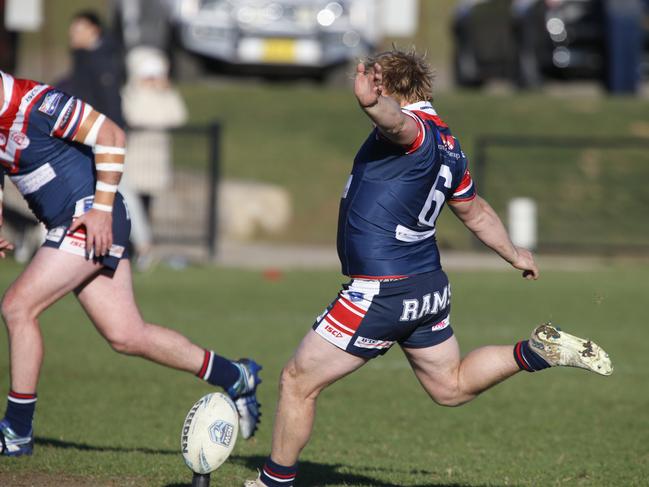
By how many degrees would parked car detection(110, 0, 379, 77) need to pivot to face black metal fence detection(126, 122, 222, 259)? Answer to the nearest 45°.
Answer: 0° — it already faces it

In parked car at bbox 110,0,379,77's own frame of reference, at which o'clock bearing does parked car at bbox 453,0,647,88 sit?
parked car at bbox 453,0,647,88 is roughly at 9 o'clock from parked car at bbox 110,0,379,77.

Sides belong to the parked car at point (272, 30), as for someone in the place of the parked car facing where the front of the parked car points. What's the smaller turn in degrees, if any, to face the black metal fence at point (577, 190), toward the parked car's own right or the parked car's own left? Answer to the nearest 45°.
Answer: approximately 45° to the parked car's own left

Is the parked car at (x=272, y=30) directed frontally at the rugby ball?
yes

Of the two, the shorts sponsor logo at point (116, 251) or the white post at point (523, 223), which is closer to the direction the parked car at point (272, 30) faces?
the shorts sponsor logo

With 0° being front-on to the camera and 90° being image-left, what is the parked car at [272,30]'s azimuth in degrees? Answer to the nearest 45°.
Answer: approximately 0°

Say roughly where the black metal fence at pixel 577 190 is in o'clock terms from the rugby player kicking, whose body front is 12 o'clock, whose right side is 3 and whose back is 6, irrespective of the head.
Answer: The black metal fence is roughly at 2 o'clock from the rugby player kicking.

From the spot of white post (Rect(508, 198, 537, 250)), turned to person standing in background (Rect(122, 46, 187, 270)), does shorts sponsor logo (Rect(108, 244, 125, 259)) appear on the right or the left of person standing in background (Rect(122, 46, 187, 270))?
left

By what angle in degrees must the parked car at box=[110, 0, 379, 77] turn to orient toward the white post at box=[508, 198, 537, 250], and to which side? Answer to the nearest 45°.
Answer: approximately 45° to its left

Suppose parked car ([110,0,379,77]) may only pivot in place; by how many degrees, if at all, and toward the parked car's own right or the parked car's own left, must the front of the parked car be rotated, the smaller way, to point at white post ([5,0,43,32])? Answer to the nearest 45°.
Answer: approximately 90° to the parked car's own right

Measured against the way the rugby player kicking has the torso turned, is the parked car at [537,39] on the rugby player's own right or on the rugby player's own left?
on the rugby player's own right

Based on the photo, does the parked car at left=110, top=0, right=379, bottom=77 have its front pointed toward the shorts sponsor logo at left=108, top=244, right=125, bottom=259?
yes
